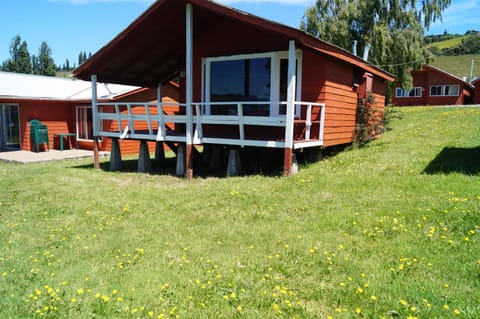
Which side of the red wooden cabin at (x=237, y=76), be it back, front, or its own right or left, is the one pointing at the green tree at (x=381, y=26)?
back

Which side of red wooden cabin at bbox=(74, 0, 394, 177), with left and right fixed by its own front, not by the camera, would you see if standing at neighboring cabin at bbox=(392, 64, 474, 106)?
back

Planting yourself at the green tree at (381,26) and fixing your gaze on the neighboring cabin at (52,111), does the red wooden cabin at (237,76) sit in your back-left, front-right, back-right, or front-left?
front-left

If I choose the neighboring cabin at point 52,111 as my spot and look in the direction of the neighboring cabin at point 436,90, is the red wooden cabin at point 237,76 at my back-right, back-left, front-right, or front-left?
front-right

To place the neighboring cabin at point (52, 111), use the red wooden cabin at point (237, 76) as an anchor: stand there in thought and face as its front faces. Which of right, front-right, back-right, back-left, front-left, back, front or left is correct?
right

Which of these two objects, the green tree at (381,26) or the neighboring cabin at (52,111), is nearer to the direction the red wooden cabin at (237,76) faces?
the neighboring cabin

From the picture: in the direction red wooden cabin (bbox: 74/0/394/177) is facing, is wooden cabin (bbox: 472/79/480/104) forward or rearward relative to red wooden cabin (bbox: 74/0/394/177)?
rearward

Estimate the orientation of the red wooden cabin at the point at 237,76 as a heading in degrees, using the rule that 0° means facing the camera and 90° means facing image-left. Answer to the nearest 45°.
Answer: approximately 45°

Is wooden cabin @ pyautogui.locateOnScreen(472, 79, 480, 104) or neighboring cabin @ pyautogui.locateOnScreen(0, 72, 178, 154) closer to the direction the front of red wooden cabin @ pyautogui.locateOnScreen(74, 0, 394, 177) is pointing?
the neighboring cabin
